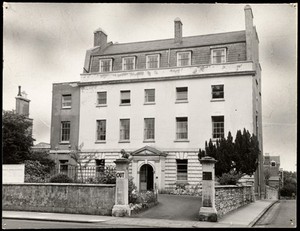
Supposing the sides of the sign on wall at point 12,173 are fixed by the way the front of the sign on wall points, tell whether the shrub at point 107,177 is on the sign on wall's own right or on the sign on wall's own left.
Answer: on the sign on wall's own left

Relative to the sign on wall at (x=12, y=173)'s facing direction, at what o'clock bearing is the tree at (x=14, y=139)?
The tree is roughly at 6 o'clock from the sign on wall.

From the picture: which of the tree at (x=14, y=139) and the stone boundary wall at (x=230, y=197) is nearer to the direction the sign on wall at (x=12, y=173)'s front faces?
the stone boundary wall

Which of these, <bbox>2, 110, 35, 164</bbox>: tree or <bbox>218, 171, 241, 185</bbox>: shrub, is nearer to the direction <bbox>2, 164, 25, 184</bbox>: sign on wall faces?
the shrub

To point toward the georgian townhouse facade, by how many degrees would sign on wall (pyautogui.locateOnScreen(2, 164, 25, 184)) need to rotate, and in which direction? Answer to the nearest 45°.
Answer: approximately 135° to its left

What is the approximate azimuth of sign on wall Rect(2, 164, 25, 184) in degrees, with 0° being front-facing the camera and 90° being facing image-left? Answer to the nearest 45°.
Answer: approximately 0°

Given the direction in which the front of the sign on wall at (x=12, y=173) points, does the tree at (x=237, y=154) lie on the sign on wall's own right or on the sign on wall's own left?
on the sign on wall's own left

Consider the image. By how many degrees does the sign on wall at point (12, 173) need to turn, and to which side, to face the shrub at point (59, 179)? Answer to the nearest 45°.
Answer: approximately 90° to its left

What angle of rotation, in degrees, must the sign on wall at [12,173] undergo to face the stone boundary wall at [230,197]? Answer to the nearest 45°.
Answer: approximately 90° to its left

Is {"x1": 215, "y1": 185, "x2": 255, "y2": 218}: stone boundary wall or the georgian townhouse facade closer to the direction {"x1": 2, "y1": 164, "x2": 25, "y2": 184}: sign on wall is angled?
the stone boundary wall

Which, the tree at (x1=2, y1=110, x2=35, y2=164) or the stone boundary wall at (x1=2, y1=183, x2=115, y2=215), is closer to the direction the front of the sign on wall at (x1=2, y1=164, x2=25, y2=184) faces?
the stone boundary wall
